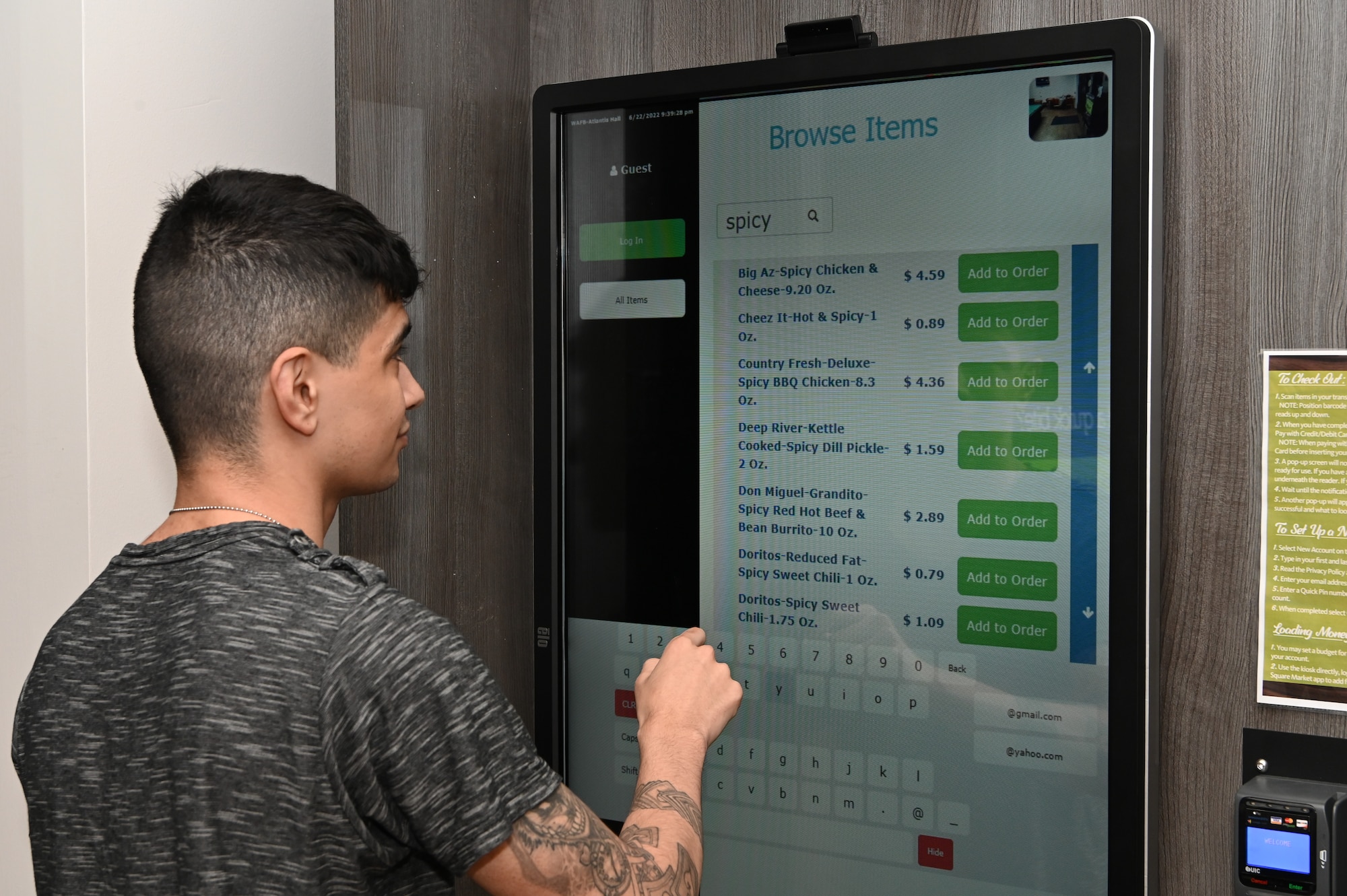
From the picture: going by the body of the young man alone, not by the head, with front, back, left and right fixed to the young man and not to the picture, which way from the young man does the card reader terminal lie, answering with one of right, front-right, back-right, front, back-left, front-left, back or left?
front-right

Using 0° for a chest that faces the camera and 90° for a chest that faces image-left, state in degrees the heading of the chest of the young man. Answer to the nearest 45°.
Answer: approximately 225°

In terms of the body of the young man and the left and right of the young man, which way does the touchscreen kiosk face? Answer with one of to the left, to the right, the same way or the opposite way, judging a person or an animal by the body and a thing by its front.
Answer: the opposite way

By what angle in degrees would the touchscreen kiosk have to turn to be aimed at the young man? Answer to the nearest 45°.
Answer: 0° — it already faces them

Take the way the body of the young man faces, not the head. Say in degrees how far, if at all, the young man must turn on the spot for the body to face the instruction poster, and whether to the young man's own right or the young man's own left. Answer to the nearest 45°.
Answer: approximately 45° to the young man's own right

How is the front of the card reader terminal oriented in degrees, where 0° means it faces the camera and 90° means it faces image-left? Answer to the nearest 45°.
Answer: approximately 45°
